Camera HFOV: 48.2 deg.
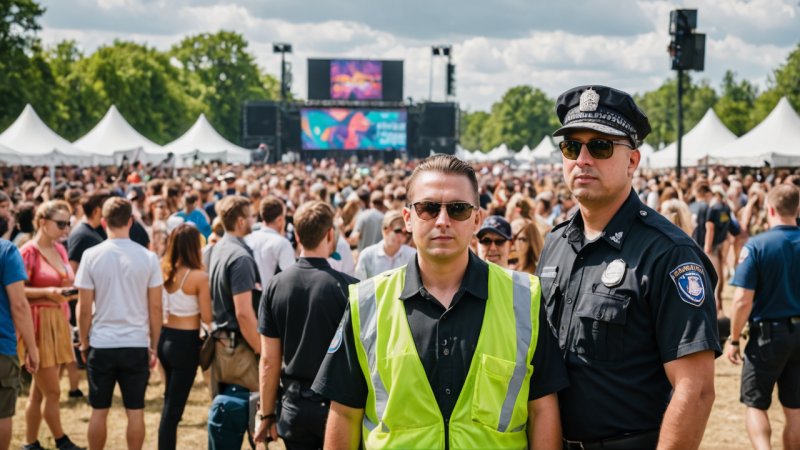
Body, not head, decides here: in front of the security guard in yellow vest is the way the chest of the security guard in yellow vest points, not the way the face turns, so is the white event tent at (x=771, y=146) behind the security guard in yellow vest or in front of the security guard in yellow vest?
behind

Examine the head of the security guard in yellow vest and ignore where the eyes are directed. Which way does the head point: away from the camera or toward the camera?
toward the camera

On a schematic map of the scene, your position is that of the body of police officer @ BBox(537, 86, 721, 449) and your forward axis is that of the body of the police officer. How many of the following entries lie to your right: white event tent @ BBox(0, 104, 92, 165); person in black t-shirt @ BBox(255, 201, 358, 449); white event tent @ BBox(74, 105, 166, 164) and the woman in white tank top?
4

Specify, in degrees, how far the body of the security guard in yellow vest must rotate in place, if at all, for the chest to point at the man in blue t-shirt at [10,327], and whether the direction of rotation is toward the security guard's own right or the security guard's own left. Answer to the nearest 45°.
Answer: approximately 135° to the security guard's own right

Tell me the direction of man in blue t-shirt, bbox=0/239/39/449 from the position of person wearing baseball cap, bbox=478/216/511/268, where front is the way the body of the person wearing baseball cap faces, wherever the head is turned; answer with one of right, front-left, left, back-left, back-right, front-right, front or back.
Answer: right

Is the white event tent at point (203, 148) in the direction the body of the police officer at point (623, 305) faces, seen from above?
no

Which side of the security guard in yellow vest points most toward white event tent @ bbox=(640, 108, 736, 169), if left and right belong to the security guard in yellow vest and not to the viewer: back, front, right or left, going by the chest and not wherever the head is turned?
back

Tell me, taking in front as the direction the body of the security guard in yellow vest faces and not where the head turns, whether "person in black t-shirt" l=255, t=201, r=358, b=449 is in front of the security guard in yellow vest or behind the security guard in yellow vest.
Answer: behind

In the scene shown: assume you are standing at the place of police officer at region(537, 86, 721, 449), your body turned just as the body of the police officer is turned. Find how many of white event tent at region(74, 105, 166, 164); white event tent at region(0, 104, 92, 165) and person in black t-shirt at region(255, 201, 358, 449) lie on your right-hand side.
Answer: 3

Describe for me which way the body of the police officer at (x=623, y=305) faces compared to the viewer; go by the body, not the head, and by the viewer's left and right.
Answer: facing the viewer and to the left of the viewer

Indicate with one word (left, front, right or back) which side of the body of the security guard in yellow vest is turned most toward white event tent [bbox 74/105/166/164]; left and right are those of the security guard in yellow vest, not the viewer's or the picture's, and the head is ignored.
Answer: back

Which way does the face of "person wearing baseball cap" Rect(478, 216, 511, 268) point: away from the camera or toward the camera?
toward the camera

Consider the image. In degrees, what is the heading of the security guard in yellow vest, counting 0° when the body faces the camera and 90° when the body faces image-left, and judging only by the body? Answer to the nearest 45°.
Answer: approximately 0°

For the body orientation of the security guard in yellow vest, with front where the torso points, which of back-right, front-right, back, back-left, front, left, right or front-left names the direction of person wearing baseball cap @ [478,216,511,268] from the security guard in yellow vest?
back

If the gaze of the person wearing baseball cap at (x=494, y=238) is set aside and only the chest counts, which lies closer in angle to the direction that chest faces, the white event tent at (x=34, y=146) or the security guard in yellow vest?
the security guard in yellow vest

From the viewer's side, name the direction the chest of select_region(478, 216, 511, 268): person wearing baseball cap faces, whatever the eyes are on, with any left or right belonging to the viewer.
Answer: facing the viewer
